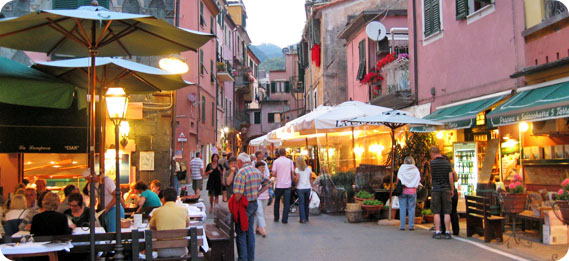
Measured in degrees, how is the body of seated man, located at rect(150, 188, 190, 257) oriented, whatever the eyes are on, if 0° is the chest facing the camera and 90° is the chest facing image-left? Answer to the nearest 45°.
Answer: approximately 180°

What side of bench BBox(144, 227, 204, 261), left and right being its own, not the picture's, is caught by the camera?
back

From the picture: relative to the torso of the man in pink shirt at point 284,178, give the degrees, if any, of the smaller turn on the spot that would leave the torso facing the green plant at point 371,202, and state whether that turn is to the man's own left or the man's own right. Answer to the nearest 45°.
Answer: approximately 90° to the man's own right

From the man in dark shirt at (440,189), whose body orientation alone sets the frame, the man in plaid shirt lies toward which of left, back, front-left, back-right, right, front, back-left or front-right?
back-left

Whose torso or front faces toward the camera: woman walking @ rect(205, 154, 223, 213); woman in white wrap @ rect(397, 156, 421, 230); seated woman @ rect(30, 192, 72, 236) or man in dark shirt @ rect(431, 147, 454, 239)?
woman walking @ rect(205, 154, 223, 213)

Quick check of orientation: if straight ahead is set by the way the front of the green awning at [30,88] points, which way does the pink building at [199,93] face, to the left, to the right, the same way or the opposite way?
the same way

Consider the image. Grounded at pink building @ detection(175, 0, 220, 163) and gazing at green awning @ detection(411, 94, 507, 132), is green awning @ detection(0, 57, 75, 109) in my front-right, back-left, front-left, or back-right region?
front-right

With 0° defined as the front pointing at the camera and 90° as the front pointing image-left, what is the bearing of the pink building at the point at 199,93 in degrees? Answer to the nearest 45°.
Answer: approximately 315°

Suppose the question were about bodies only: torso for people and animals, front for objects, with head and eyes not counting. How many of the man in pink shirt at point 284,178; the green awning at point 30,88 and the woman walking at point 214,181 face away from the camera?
1

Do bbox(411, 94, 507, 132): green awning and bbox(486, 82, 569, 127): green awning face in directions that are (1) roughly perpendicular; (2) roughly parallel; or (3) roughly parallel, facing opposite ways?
roughly parallel

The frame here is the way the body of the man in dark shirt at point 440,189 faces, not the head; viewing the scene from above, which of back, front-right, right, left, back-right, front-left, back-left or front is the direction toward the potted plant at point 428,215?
front

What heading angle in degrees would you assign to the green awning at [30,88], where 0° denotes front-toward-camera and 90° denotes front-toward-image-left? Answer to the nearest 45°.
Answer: approximately 315°

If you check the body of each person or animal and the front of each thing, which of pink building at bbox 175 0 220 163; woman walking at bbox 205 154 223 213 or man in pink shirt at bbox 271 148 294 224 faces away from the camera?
the man in pink shirt
